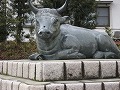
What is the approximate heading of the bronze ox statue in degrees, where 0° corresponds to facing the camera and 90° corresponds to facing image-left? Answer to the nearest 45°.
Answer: approximately 45°

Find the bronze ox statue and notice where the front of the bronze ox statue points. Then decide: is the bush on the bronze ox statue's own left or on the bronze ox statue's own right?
on the bronze ox statue's own right

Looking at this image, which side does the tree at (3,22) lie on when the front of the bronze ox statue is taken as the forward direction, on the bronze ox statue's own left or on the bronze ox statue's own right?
on the bronze ox statue's own right
